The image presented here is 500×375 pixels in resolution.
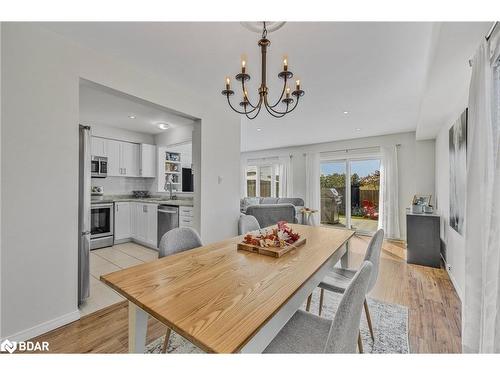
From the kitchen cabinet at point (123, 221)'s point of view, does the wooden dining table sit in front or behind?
in front

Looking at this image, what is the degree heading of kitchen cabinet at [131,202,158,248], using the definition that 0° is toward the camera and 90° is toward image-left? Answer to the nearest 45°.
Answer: approximately 45°

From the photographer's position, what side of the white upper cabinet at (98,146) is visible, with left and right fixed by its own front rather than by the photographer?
front

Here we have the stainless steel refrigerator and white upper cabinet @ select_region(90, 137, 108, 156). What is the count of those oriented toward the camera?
1

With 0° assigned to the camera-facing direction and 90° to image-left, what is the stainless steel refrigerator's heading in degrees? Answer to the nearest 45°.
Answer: approximately 270°

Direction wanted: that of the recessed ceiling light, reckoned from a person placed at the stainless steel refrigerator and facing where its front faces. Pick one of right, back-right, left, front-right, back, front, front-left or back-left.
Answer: front-left

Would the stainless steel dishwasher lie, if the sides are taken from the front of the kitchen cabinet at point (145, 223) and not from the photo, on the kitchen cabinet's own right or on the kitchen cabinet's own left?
on the kitchen cabinet's own left

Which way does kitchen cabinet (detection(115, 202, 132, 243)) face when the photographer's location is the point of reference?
facing the viewer and to the right of the viewer

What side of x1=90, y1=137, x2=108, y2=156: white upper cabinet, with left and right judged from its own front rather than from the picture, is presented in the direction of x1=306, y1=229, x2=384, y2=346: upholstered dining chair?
front
